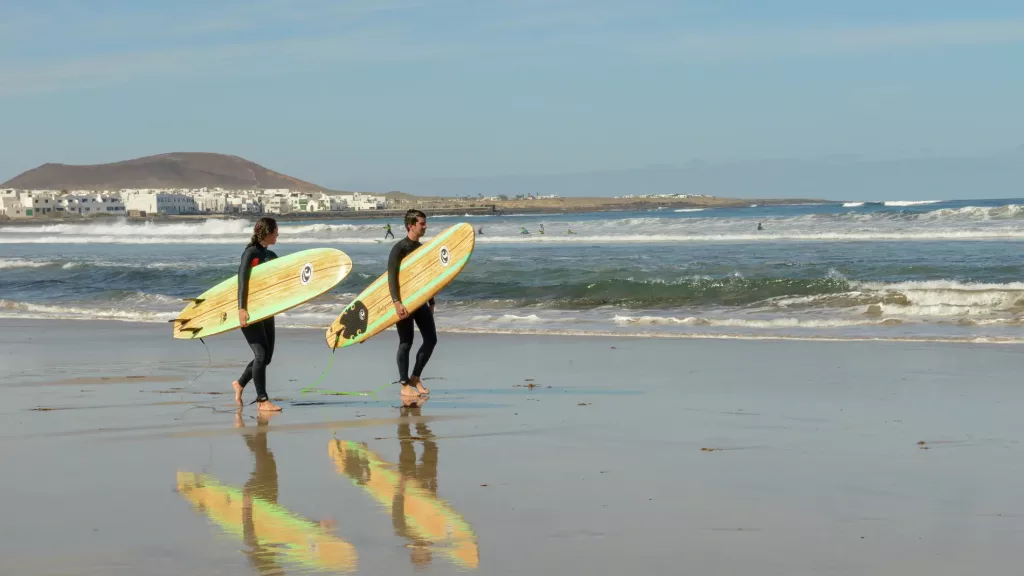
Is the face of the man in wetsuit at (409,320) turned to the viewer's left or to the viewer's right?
to the viewer's right

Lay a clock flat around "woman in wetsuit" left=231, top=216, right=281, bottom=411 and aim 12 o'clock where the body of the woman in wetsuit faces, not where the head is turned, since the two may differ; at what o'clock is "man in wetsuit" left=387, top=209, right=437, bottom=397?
The man in wetsuit is roughly at 12 o'clock from the woman in wetsuit.

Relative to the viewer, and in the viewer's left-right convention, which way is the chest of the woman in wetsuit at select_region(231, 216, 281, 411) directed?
facing to the right of the viewer

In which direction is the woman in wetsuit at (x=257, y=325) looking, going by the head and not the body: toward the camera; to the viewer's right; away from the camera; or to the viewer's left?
to the viewer's right
